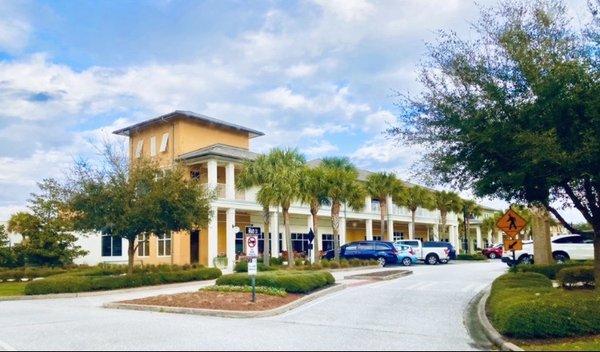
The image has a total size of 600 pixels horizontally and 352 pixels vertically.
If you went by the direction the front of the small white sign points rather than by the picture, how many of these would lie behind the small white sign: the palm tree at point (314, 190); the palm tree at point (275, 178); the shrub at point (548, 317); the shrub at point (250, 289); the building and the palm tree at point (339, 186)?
5

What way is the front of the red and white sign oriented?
toward the camera

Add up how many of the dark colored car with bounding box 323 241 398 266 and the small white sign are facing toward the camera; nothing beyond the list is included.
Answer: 1

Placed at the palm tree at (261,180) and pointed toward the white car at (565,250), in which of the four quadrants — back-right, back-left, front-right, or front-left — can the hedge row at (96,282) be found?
back-right

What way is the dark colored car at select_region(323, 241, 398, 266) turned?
to the viewer's left

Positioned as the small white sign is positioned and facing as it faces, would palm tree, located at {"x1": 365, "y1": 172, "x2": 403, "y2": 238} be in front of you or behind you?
behind

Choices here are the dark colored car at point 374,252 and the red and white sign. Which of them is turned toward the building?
the dark colored car

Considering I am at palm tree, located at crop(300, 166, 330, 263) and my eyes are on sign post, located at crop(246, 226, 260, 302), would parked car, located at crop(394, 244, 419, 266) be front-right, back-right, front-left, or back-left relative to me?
back-left

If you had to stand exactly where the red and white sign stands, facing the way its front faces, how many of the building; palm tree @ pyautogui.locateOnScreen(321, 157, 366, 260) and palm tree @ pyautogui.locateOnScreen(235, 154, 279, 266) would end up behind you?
3

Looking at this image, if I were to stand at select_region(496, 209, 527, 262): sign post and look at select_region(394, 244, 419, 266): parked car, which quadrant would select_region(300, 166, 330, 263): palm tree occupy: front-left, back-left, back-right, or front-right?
front-left

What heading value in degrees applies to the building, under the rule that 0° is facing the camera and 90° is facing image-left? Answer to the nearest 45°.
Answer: approximately 315°

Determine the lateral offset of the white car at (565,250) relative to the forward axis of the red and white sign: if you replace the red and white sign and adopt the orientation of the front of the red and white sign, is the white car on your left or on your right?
on your left

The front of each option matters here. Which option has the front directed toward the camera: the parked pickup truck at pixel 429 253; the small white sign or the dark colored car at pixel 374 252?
the small white sign

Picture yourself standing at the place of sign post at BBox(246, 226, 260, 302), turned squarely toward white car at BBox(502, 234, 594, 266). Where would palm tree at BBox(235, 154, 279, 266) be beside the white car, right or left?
left
